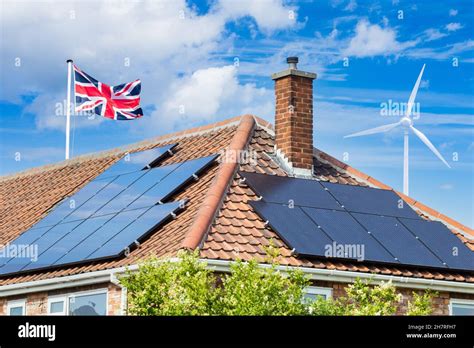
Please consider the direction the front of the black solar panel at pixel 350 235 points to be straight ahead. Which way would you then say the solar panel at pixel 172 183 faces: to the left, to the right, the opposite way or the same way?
to the right

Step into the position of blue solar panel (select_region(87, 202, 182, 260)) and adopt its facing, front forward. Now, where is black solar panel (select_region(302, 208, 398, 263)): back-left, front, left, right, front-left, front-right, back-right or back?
back-left

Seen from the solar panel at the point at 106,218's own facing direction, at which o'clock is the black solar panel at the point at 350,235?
The black solar panel is roughly at 8 o'clock from the solar panel.

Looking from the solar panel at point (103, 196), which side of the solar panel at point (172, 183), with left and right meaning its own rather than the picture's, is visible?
right

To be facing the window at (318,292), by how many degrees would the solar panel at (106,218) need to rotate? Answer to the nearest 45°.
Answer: approximately 90° to its left

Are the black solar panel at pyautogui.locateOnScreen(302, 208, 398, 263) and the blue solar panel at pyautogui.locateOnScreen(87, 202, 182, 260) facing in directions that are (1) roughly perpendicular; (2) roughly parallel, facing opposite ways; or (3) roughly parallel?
roughly perpendicular

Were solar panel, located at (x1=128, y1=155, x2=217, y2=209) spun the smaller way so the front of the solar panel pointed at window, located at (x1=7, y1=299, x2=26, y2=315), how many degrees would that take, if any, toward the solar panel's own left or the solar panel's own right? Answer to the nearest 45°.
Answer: approximately 45° to the solar panel's own right

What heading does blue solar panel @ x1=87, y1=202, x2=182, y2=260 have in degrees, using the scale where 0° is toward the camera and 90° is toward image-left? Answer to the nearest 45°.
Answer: approximately 45°

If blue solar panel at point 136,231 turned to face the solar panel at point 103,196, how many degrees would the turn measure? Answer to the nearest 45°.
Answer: approximately 135° to its right
